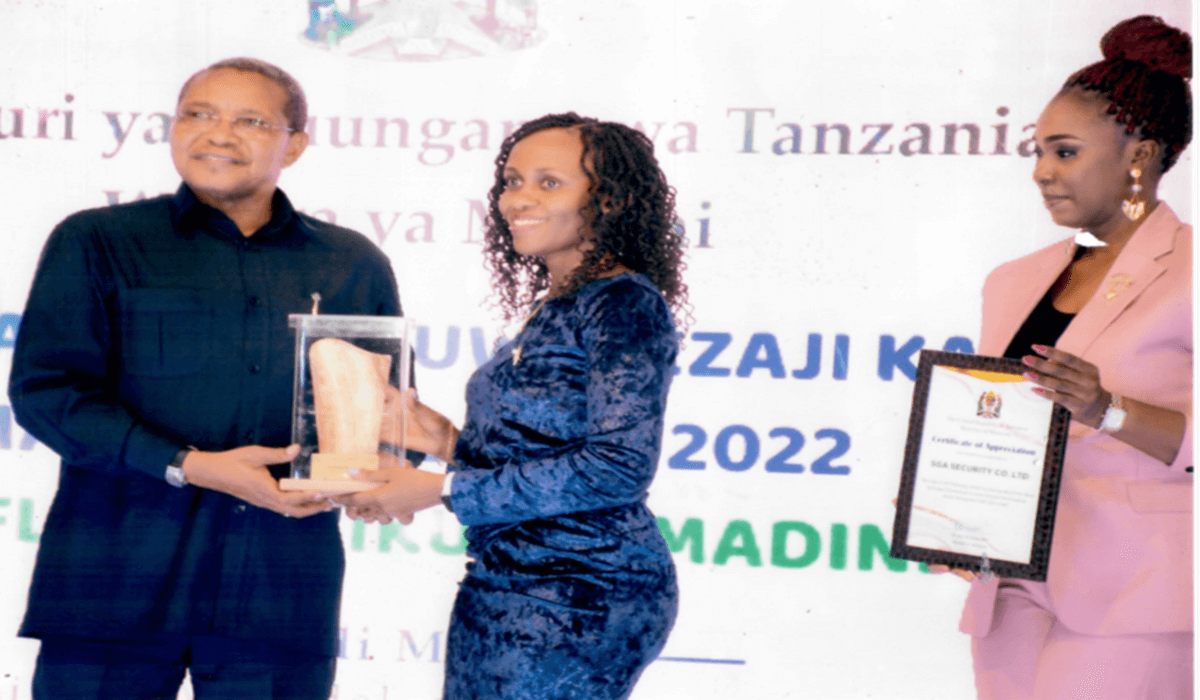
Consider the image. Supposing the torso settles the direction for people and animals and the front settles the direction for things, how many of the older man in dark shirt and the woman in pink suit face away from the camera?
0

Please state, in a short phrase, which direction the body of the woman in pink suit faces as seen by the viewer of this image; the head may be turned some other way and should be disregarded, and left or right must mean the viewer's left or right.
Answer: facing the viewer and to the left of the viewer

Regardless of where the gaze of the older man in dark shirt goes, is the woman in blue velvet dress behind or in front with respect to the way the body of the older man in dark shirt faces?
in front

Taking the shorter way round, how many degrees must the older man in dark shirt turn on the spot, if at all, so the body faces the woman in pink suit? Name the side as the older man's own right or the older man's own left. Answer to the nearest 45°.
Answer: approximately 45° to the older man's own left

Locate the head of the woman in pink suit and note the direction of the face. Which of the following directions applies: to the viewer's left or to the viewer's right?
to the viewer's left

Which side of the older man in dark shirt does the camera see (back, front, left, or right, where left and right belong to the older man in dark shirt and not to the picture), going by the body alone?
front

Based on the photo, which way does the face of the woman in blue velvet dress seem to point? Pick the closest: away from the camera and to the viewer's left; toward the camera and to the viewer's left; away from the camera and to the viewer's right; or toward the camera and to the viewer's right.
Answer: toward the camera and to the viewer's left

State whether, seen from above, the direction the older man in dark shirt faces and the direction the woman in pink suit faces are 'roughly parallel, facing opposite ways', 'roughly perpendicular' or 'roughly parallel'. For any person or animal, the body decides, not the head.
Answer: roughly perpendicular

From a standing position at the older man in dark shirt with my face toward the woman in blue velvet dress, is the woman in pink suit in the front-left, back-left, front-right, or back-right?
front-left

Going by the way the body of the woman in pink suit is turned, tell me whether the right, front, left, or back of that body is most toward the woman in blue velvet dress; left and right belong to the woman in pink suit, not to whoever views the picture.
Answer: front

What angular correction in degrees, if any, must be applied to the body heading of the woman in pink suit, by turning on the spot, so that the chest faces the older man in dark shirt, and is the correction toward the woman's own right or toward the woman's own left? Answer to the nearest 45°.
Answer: approximately 45° to the woman's own right
